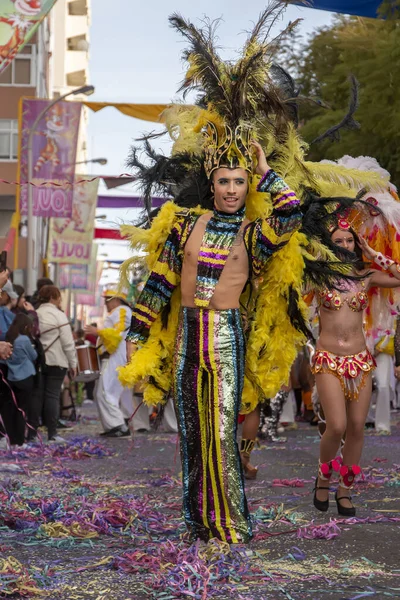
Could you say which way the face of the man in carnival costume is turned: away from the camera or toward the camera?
toward the camera

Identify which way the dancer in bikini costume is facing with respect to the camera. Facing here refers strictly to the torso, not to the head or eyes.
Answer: toward the camera

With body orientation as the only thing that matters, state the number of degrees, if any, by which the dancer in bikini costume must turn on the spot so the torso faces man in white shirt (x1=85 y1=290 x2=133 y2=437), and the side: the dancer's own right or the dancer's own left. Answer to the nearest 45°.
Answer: approximately 135° to the dancer's own right

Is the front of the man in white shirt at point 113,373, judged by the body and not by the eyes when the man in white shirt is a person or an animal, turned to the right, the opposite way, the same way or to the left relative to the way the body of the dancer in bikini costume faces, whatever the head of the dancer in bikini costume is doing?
to the right

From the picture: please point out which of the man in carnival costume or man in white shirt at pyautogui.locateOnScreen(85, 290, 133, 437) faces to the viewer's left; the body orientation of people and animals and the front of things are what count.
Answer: the man in white shirt

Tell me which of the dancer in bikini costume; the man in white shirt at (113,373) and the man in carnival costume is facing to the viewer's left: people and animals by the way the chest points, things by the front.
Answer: the man in white shirt

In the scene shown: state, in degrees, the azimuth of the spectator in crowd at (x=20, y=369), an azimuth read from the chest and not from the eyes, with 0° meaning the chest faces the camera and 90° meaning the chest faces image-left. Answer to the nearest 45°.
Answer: approximately 225°

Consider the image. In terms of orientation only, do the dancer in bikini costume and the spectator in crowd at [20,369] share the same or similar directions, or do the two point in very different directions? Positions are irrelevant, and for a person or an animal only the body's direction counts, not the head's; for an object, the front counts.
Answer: very different directions
